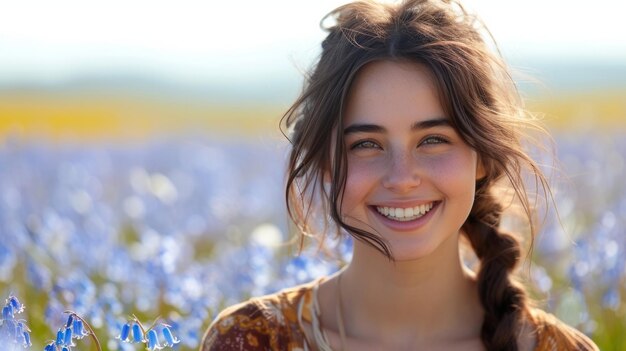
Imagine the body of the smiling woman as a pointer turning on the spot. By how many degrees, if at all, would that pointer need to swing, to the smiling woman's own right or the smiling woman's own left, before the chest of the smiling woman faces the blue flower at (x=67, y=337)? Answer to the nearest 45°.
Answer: approximately 45° to the smiling woman's own right

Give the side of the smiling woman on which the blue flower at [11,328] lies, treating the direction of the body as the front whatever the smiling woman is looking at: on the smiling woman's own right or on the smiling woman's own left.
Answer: on the smiling woman's own right

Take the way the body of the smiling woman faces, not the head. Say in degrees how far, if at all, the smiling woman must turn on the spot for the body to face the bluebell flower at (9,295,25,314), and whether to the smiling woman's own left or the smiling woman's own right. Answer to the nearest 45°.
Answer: approximately 45° to the smiling woman's own right

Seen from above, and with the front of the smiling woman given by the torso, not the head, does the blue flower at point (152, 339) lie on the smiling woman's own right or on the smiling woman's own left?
on the smiling woman's own right

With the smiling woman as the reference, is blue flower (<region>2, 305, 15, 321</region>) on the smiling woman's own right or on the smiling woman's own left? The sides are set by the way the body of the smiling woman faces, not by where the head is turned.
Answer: on the smiling woman's own right

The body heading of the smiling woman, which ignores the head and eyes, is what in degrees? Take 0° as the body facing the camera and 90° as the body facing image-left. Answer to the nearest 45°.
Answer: approximately 0°
